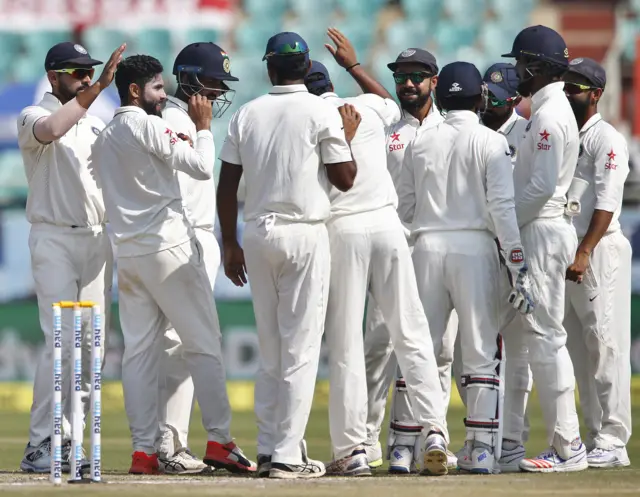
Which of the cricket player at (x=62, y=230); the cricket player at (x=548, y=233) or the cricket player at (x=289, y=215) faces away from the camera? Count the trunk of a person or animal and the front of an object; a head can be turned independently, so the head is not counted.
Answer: the cricket player at (x=289, y=215)

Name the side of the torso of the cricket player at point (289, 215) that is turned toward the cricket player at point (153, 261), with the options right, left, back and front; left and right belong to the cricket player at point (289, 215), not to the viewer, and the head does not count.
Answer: left

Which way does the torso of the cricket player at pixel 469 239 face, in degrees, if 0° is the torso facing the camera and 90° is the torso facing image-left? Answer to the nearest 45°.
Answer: approximately 180°

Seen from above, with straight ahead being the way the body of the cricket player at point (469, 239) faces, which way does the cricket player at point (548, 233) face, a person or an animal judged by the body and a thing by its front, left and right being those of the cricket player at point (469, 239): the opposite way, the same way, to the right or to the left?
to the left

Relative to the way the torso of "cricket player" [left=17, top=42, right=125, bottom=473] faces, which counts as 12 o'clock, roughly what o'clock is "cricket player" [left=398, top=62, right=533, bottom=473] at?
"cricket player" [left=398, top=62, right=533, bottom=473] is roughly at 11 o'clock from "cricket player" [left=17, top=42, right=125, bottom=473].

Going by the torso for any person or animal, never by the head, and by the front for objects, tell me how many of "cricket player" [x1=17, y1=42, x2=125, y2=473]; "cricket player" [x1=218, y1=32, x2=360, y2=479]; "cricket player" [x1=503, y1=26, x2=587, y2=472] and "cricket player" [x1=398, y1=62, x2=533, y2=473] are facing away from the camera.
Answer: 2

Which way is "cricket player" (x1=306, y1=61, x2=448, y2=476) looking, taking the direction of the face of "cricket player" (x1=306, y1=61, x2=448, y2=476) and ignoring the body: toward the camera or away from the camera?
away from the camera

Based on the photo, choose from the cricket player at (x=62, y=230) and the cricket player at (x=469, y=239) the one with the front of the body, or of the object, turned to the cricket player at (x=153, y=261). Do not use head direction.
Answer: the cricket player at (x=62, y=230)

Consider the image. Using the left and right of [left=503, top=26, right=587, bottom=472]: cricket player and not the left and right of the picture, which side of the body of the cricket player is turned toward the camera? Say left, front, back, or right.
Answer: left

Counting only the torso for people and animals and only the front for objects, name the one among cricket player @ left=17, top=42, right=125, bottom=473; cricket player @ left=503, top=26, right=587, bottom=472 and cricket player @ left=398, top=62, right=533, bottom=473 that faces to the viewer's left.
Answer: cricket player @ left=503, top=26, right=587, bottom=472

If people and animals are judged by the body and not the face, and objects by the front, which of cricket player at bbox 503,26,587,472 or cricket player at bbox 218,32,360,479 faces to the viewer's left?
cricket player at bbox 503,26,587,472

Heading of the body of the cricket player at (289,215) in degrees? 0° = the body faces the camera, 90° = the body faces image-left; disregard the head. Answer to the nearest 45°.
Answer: approximately 180°

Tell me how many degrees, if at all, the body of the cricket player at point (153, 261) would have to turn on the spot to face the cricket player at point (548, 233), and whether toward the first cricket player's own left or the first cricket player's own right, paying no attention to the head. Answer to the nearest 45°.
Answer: approximately 45° to the first cricket player's own right

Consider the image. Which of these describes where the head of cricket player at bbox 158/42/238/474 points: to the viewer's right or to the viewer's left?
to the viewer's right
